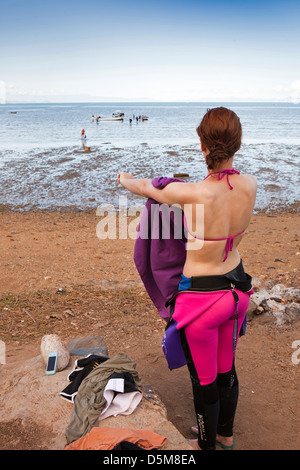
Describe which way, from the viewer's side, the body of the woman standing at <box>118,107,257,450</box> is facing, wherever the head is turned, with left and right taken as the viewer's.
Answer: facing away from the viewer and to the left of the viewer

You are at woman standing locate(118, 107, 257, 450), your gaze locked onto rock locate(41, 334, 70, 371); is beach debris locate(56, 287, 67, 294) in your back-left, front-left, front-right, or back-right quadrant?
front-right

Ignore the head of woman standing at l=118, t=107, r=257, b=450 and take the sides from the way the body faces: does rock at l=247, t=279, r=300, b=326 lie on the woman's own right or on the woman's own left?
on the woman's own right

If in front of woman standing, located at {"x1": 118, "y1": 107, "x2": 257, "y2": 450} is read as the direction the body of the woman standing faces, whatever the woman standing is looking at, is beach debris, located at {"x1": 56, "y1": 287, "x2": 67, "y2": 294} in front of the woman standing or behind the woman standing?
in front
